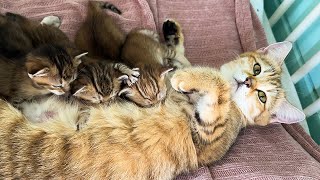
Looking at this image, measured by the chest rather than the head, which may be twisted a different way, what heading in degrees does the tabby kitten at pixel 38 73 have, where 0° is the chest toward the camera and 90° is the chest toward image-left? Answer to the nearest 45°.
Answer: approximately 315°

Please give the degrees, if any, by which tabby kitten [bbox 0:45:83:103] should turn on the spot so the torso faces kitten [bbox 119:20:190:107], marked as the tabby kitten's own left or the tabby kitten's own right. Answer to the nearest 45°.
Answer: approximately 45° to the tabby kitten's own left

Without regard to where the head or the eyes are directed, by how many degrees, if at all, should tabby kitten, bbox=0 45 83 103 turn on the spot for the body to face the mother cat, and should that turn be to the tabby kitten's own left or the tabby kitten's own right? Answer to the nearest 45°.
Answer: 0° — it already faces it

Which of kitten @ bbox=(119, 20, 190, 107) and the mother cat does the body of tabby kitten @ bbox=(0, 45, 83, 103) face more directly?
the mother cat
